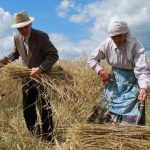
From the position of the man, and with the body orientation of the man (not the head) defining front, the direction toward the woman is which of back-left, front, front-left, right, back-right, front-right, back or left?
left

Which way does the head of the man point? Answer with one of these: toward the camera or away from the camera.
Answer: toward the camera

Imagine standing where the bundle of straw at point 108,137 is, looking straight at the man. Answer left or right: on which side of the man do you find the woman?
right

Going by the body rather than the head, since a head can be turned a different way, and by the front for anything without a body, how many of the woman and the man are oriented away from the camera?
0

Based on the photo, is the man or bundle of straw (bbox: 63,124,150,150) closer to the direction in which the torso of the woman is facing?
the bundle of straw

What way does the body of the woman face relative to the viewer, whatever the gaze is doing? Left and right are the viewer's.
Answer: facing the viewer

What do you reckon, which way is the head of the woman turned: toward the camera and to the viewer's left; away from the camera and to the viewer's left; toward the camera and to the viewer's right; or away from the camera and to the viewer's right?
toward the camera and to the viewer's left

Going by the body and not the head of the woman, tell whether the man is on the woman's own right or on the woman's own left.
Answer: on the woman's own right

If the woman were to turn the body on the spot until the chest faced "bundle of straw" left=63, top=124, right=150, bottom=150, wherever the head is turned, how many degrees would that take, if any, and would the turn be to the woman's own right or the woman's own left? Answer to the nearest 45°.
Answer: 0° — they already face it
